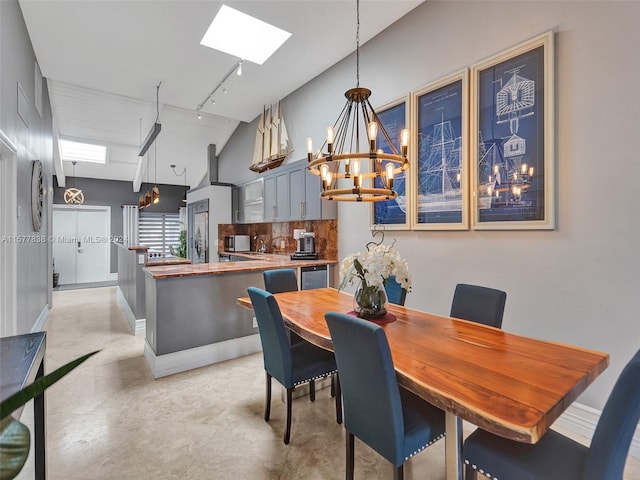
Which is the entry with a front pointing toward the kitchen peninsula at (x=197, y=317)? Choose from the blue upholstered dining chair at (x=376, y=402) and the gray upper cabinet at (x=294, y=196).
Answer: the gray upper cabinet

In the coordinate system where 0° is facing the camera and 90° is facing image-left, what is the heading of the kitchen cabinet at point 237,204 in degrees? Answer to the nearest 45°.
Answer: approximately 0°

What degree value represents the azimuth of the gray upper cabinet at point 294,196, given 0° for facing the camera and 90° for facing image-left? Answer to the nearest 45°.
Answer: approximately 45°

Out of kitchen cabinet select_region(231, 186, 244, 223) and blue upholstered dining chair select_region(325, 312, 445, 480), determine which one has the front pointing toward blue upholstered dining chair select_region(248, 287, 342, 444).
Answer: the kitchen cabinet

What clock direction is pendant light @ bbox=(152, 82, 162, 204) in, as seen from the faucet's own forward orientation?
The pendant light is roughly at 2 o'clock from the faucet.

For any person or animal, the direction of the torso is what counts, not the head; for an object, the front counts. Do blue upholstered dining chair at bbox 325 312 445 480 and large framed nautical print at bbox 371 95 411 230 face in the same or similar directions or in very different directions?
very different directions

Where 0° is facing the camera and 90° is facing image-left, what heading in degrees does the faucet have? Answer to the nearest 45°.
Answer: approximately 45°

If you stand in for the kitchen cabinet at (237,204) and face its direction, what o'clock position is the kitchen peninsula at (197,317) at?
The kitchen peninsula is roughly at 12 o'clock from the kitchen cabinet.

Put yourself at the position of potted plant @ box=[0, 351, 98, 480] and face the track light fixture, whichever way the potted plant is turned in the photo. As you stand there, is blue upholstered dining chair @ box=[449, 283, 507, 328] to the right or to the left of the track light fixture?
right

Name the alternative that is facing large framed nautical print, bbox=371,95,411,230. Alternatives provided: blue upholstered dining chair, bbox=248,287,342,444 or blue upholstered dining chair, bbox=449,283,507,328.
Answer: blue upholstered dining chair, bbox=248,287,342,444

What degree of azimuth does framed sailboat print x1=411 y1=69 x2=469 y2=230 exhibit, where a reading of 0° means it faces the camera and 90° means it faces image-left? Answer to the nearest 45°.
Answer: approximately 45°
